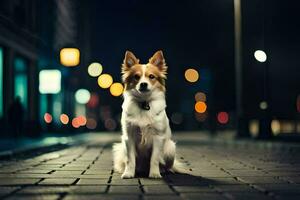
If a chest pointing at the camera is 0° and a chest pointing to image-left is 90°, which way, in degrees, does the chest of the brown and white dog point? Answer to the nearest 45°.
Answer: approximately 0°

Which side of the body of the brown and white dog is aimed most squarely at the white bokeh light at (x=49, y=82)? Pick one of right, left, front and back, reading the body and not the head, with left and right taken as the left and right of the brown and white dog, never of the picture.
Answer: back

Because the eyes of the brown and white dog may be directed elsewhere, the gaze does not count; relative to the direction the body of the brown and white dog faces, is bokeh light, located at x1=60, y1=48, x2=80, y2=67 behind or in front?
behind
